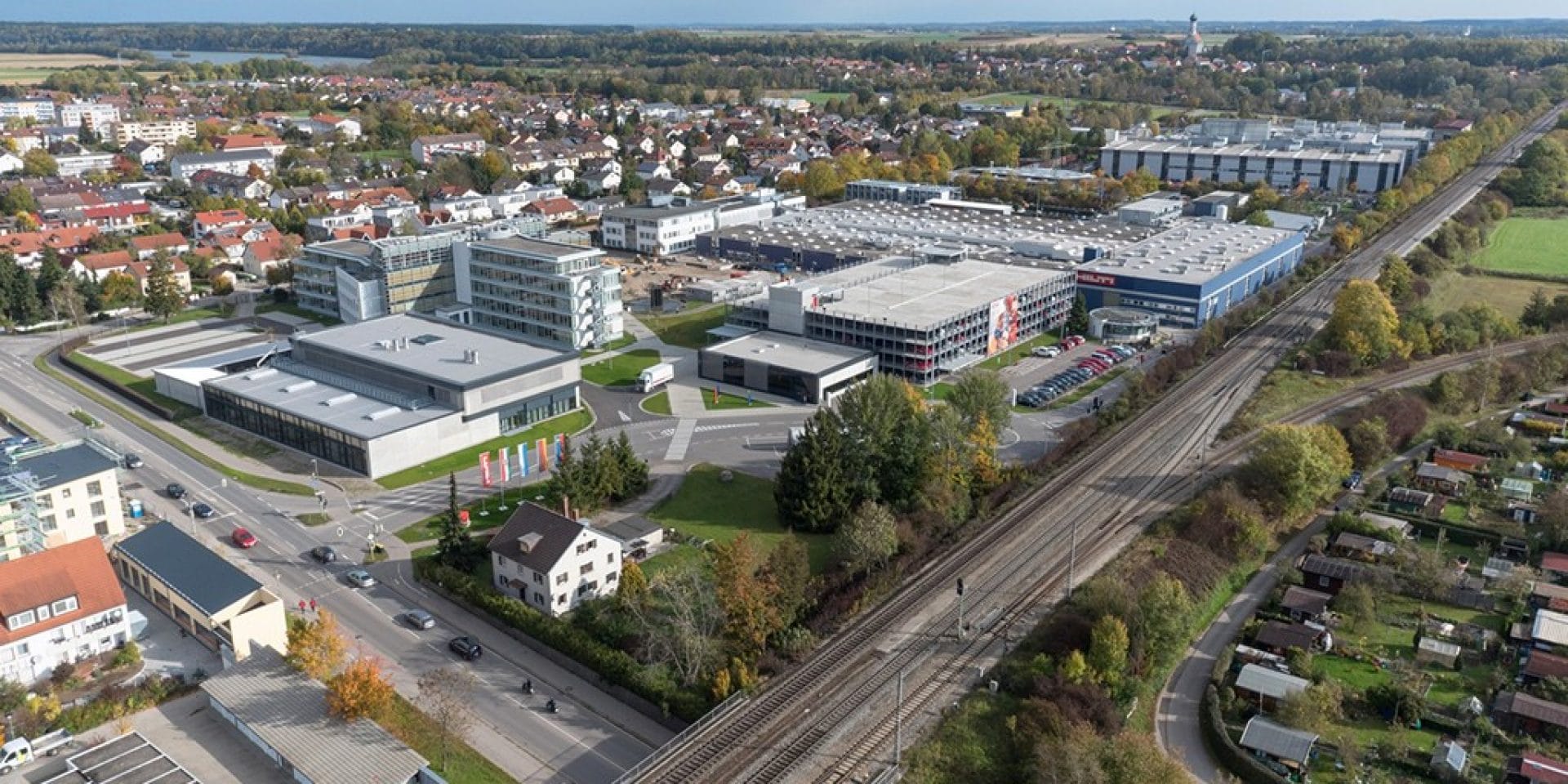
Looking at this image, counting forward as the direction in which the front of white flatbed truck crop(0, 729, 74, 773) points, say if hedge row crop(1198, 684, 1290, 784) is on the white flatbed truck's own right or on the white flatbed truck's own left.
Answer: on the white flatbed truck's own left

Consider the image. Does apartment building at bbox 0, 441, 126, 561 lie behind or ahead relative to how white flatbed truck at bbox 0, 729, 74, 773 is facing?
behind

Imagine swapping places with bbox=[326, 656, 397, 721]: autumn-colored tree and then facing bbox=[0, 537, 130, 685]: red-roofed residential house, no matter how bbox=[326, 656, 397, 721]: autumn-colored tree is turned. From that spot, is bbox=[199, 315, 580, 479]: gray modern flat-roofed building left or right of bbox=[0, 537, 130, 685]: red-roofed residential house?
right

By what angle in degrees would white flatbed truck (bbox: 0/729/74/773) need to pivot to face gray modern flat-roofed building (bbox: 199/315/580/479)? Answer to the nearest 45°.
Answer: approximately 180°

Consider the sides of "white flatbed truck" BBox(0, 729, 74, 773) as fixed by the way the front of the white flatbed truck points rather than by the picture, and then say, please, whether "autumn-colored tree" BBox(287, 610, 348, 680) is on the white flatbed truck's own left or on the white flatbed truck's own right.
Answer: on the white flatbed truck's own left

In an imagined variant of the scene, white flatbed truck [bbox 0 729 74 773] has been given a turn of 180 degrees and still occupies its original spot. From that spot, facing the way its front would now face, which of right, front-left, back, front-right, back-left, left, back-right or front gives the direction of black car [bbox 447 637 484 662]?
front-right

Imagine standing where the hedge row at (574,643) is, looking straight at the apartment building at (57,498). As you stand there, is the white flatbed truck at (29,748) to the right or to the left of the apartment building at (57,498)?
left
